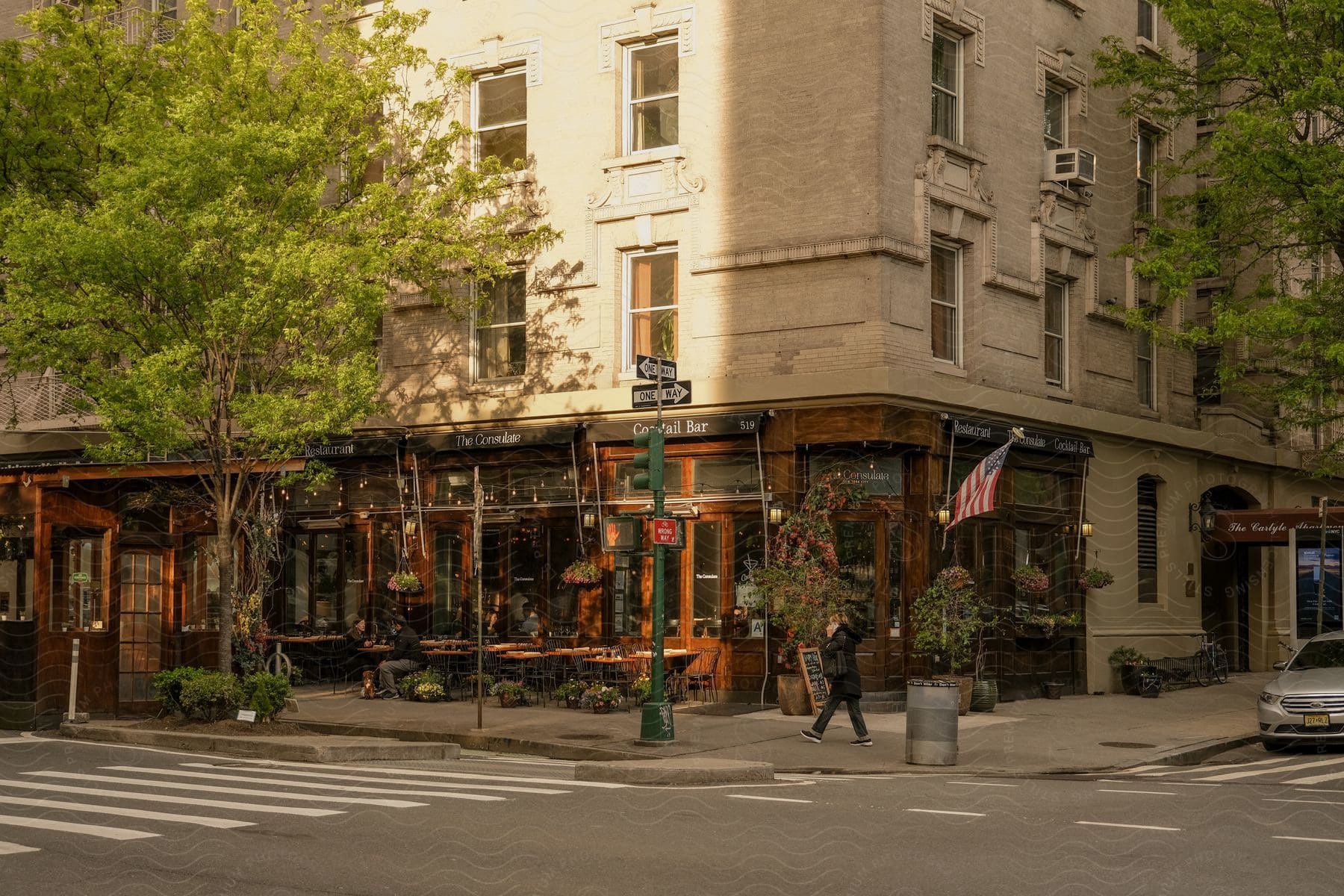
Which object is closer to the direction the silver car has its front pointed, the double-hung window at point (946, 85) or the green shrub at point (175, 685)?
the green shrub

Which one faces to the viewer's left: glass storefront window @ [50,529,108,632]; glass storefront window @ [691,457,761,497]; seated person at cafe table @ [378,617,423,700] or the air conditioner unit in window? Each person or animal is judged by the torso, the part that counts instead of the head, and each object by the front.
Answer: the seated person at cafe table

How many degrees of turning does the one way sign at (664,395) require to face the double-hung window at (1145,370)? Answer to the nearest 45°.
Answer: approximately 135° to its left

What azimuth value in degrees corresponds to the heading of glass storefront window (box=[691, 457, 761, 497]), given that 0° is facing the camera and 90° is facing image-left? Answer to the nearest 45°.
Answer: approximately 0°

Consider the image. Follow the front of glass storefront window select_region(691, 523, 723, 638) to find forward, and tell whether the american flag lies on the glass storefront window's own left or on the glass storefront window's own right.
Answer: on the glass storefront window's own left

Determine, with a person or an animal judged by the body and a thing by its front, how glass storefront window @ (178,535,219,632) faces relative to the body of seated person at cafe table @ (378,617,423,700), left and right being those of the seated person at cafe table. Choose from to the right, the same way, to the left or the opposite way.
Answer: to the left
